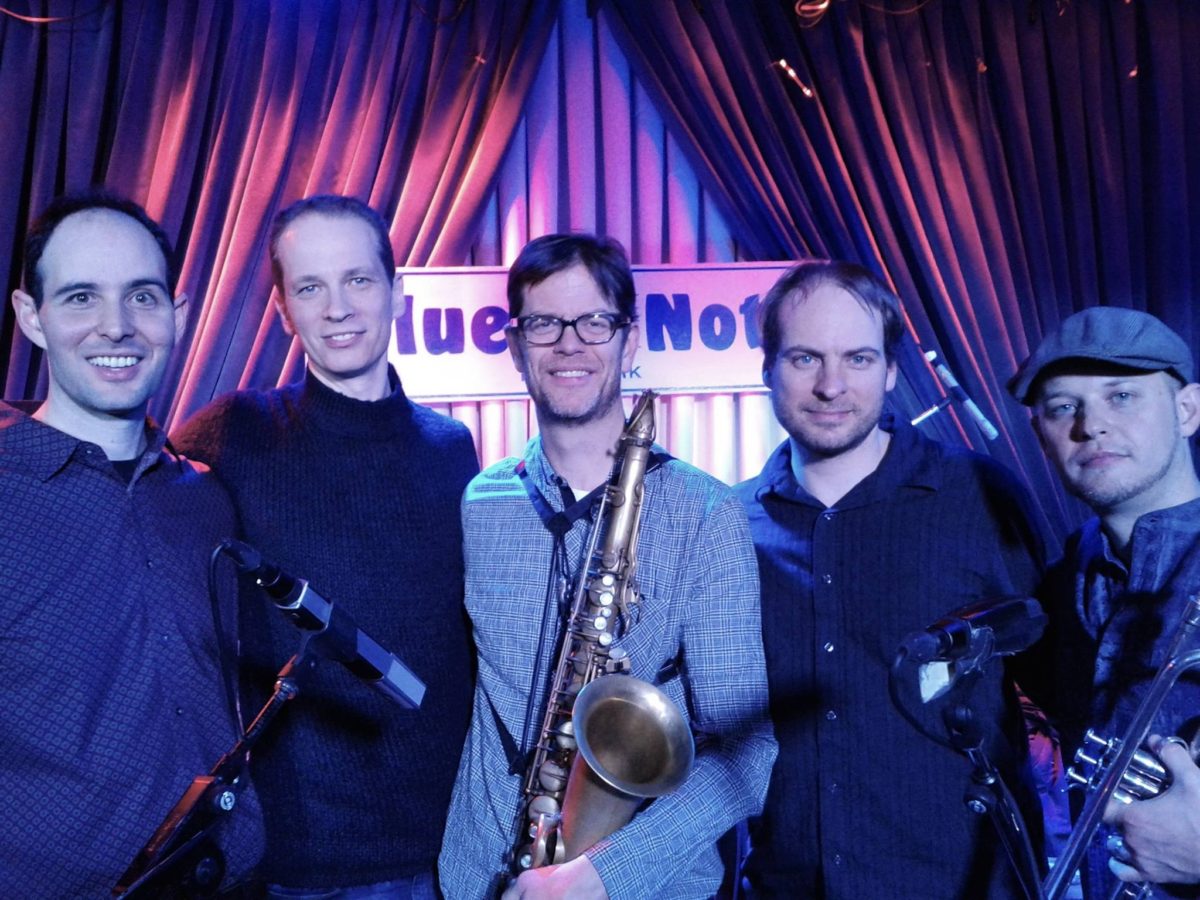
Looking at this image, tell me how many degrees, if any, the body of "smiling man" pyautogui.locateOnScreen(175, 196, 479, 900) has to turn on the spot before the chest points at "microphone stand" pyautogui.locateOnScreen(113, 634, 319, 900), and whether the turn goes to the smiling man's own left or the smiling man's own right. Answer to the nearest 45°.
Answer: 0° — they already face it

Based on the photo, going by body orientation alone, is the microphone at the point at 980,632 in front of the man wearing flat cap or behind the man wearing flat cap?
in front

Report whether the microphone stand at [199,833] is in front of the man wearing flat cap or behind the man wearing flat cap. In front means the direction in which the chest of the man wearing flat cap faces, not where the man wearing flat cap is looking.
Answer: in front

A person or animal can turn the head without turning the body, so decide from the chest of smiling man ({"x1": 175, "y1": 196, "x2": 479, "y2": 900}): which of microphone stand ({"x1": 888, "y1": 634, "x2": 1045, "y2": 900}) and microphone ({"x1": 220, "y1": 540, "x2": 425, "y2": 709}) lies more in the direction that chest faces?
the microphone

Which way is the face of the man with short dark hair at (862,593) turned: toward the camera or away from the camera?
toward the camera

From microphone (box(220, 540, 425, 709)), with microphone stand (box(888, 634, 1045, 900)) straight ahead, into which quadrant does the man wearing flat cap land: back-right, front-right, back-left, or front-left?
front-left

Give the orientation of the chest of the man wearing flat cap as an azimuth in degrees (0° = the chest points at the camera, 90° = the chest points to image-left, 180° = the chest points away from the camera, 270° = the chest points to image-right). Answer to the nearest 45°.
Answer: approximately 45°

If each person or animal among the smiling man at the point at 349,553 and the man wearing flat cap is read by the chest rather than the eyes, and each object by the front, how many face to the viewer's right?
0

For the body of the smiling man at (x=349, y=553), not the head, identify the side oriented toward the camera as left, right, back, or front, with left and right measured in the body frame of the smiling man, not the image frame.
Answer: front

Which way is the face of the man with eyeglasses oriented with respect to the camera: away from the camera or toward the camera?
toward the camera

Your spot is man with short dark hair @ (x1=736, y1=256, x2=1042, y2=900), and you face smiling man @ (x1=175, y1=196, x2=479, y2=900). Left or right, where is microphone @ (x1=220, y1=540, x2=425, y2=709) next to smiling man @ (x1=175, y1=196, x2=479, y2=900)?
left

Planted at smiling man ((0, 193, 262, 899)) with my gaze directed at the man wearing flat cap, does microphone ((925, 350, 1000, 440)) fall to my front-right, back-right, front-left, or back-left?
front-left
